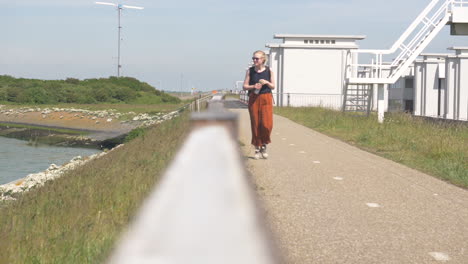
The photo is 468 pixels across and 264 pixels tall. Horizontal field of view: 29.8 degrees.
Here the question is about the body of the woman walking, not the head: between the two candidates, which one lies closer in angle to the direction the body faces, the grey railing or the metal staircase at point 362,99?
the grey railing

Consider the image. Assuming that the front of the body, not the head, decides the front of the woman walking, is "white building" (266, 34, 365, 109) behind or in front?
behind

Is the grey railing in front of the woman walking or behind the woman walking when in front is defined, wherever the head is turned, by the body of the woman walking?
in front

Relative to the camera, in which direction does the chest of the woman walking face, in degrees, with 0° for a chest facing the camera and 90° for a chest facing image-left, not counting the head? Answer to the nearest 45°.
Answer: approximately 0°

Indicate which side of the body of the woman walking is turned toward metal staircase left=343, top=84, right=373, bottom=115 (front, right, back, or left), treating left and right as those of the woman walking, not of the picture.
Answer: back

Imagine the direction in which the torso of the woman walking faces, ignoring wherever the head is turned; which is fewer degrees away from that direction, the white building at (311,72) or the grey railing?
the grey railing
